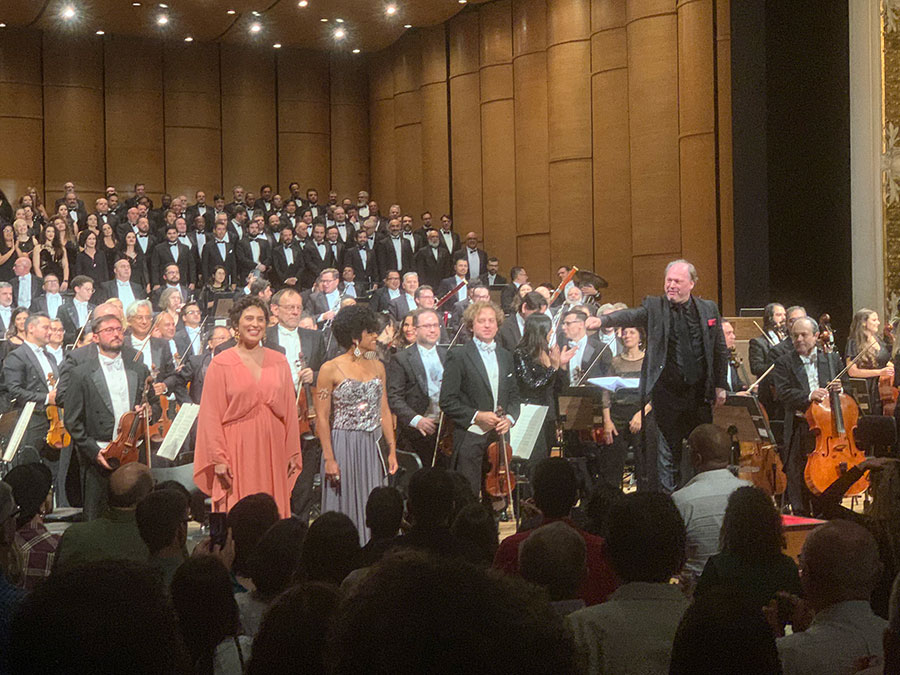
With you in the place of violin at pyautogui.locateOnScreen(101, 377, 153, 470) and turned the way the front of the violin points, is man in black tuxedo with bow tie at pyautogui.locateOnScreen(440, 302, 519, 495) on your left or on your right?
on your left

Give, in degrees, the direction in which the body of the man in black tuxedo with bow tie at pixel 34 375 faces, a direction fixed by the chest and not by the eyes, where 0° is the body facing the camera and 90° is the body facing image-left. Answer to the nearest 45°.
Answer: approximately 315°

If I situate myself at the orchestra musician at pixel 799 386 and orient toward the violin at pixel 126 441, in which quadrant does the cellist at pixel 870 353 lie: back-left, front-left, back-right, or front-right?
back-right

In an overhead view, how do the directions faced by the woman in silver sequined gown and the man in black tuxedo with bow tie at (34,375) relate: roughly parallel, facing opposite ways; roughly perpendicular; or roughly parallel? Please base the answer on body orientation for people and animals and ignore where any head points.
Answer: roughly parallel

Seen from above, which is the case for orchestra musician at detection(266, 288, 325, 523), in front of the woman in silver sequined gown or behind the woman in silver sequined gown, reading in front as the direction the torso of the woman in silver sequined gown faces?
behind

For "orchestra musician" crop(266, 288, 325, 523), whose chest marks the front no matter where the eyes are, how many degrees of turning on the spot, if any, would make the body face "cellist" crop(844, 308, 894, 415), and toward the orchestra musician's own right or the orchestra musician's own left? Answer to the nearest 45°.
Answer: approximately 90° to the orchestra musician's own left

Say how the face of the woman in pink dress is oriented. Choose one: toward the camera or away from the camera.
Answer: toward the camera

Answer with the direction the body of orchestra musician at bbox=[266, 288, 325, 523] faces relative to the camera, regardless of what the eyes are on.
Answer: toward the camera

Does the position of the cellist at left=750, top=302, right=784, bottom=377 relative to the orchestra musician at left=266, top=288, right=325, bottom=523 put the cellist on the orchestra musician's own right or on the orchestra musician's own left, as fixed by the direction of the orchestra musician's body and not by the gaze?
on the orchestra musician's own left

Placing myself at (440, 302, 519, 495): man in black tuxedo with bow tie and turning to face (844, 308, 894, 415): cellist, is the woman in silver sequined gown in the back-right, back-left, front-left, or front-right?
back-right

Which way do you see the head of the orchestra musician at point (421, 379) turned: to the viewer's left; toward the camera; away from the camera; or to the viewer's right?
toward the camera

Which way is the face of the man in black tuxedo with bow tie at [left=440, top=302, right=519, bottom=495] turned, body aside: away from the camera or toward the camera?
toward the camera

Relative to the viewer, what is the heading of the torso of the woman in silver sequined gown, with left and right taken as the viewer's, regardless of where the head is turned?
facing the viewer and to the right of the viewer

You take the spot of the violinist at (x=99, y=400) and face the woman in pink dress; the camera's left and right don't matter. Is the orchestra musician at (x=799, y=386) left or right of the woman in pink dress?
left
